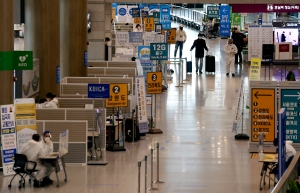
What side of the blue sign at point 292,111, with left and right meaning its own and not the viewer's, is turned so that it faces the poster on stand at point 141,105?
right

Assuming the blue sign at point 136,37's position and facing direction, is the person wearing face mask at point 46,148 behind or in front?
in front

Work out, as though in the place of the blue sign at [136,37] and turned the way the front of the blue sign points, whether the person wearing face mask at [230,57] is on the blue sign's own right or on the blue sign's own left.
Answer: on the blue sign's own left

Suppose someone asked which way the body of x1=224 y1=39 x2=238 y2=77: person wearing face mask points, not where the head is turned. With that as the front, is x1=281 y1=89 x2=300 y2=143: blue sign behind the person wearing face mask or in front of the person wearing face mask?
in front

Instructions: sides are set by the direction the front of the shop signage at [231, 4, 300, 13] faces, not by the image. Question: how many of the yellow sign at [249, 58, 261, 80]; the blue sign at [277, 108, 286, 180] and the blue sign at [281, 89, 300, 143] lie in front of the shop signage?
3

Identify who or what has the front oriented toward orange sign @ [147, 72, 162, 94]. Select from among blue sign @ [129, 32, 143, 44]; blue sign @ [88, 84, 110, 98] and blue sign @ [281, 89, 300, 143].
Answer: blue sign @ [129, 32, 143, 44]

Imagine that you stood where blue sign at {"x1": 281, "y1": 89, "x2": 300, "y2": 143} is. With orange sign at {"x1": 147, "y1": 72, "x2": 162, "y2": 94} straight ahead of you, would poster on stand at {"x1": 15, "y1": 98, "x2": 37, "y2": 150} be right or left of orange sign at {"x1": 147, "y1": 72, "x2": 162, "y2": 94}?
left

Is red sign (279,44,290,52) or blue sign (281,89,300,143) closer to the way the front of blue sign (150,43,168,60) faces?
the blue sign

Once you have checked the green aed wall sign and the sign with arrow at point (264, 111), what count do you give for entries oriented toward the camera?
2

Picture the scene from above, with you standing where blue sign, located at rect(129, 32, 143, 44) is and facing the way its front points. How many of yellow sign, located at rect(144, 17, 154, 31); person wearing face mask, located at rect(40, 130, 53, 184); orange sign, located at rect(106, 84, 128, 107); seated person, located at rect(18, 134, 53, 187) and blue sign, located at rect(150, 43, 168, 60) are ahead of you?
4

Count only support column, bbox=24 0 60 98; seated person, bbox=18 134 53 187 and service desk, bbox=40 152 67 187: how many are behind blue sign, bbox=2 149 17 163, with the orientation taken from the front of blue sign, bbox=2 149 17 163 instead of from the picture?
1

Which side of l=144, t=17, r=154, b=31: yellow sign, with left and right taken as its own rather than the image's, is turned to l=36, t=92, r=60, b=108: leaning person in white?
front

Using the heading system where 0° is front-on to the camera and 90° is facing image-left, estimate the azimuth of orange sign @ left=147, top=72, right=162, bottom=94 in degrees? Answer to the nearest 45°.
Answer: approximately 0°
